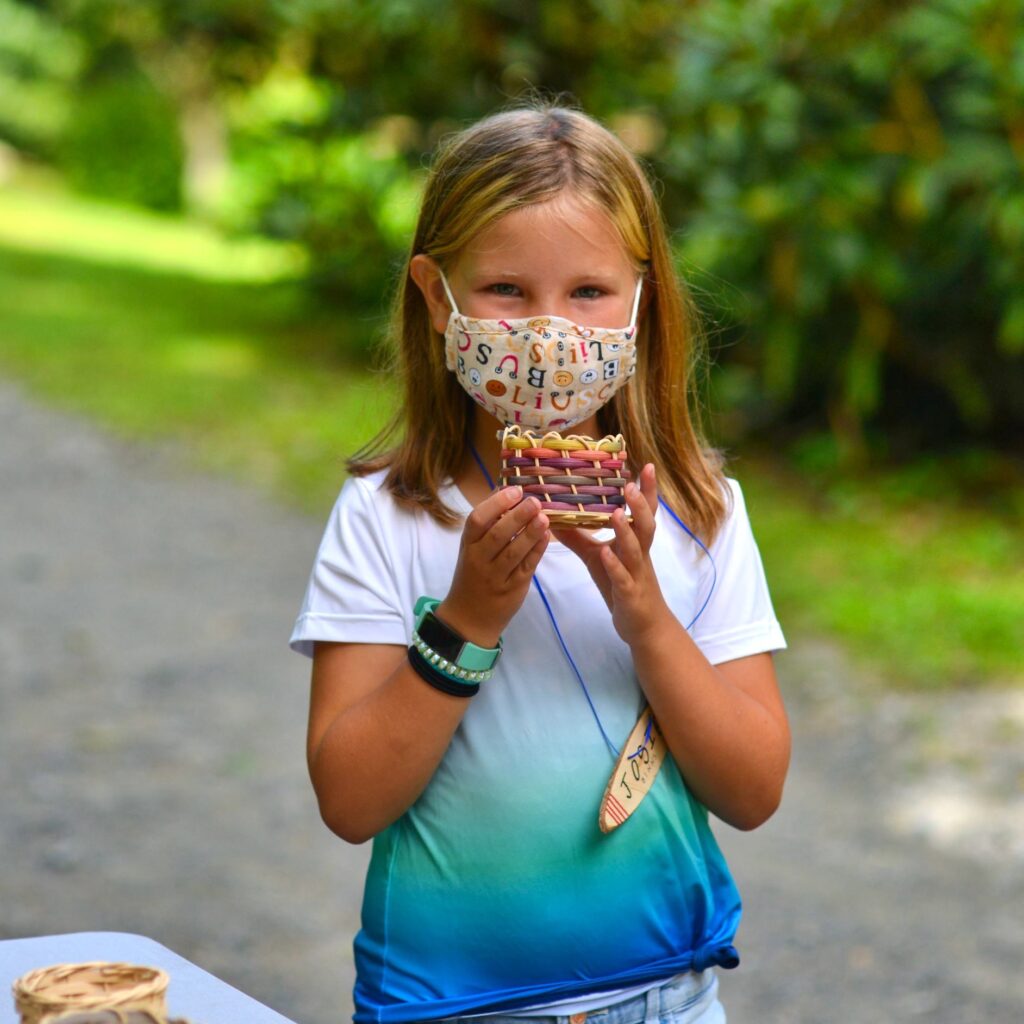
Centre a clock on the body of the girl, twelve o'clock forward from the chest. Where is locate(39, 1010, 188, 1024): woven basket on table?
The woven basket on table is roughly at 1 o'clock from the girl.

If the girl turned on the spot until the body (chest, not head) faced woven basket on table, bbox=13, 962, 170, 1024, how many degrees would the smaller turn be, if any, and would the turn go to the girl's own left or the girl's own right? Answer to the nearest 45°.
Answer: approximately 45° to the girl's own right

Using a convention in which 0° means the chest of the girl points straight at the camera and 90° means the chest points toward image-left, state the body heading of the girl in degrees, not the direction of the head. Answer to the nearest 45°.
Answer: approximately 0°
